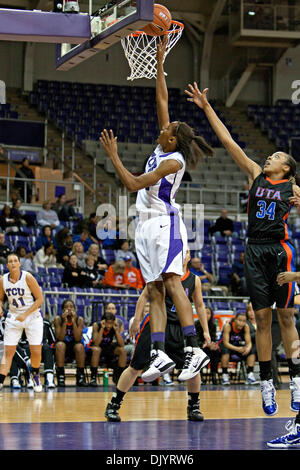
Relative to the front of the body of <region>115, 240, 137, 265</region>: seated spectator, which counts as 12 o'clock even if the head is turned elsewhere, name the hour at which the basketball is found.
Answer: The basketball is roughly at 12 o'clock from the seated spectator.

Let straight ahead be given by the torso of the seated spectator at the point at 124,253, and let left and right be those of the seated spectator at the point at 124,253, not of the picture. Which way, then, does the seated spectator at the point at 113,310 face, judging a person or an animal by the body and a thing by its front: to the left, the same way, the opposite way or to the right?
the same way

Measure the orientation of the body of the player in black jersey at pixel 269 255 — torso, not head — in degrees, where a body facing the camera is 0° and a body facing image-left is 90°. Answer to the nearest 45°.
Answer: approximately 45°

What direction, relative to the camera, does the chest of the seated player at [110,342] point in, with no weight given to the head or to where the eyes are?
toward the camera

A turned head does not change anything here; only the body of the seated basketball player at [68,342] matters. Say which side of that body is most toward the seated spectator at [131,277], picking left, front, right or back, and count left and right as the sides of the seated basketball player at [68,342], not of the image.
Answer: back

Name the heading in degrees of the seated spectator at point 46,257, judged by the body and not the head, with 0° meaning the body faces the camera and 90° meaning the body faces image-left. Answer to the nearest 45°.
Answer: approximately 315°

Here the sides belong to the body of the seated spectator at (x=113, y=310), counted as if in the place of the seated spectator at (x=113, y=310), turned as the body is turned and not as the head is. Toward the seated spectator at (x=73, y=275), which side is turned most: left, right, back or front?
back

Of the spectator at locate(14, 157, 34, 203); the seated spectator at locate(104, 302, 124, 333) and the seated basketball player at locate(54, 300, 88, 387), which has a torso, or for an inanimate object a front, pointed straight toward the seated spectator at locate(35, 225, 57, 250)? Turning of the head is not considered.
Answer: the spectator at locate(14, 157, 34, 203)

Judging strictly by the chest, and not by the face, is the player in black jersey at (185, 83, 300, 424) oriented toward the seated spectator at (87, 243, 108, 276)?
no

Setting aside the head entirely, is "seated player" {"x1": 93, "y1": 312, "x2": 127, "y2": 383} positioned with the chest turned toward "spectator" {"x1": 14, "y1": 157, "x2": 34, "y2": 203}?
no

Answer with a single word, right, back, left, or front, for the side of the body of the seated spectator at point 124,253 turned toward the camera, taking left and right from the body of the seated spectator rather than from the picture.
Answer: front

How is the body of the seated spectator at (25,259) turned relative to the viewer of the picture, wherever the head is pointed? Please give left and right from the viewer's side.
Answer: facing the viewer and to the right of the viewer

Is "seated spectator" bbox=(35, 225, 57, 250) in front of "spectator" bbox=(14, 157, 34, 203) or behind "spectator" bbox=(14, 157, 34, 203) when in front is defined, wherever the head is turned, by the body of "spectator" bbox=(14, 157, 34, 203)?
in front

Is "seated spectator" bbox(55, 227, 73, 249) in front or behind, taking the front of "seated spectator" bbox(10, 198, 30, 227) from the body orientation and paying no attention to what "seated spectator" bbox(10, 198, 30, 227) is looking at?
in front

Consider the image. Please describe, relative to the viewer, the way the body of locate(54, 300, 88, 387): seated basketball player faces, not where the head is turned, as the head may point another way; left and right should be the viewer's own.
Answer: facing the viewer
